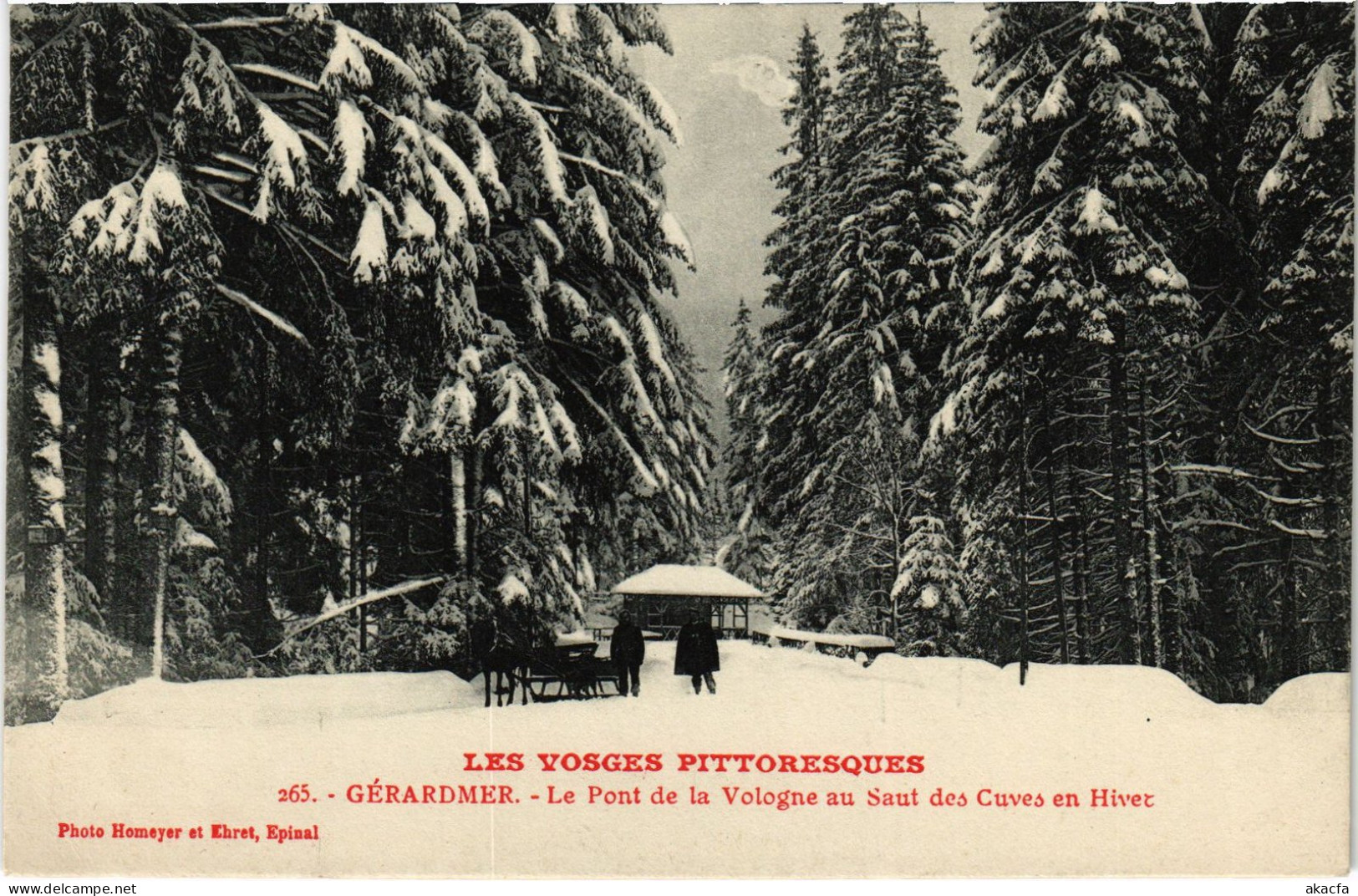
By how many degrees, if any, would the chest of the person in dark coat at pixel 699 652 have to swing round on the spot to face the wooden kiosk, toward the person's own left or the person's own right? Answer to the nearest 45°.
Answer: approximately 180°

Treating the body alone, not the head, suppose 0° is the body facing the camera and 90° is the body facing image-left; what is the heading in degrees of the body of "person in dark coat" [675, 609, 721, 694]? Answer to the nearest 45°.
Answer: approximately 0°

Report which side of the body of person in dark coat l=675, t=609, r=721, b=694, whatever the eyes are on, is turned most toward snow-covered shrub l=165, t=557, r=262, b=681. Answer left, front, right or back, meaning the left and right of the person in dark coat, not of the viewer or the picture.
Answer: right

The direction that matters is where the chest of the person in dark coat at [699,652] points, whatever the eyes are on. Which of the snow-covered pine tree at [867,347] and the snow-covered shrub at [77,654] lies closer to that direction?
the snow-covered shrub

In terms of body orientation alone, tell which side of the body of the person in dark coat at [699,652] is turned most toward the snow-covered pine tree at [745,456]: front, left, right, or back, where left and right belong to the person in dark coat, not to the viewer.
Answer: back

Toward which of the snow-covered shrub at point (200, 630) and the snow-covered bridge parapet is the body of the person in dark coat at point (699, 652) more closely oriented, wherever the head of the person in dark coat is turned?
the snow-covered shrub

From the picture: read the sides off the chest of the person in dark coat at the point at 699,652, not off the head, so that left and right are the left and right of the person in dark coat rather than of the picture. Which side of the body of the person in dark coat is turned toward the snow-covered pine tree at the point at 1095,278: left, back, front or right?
left
